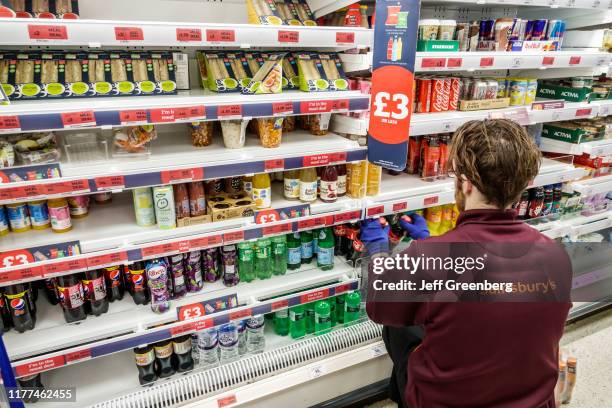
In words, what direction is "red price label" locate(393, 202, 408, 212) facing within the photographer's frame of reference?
facing the viewer and to the right of the viewer

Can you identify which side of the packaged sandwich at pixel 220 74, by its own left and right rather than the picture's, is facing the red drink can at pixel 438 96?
left

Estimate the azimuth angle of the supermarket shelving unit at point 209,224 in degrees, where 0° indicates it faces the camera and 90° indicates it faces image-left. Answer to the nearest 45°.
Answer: approximately 315°

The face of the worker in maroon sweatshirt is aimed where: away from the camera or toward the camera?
away from the camera

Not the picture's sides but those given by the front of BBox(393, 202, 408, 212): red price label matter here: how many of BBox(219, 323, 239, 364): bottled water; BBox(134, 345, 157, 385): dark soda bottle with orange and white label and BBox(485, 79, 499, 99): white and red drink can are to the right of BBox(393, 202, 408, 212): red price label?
2

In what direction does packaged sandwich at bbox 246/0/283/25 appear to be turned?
toward the camera

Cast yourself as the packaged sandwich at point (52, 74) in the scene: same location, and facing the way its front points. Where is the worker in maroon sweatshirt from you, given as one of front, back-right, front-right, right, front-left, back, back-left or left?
front-left

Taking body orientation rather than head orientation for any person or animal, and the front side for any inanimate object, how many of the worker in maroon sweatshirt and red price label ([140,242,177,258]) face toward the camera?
1

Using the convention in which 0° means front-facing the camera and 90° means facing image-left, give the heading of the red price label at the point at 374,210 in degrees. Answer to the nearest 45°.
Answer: approximately 315°

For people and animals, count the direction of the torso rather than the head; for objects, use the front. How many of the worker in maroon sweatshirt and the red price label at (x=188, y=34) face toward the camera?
1

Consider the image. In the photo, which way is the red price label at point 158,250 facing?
toward the camera

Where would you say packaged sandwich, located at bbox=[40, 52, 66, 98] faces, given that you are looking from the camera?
facing the viewer

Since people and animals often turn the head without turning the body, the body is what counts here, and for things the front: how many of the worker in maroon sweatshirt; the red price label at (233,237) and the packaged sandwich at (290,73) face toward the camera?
2
